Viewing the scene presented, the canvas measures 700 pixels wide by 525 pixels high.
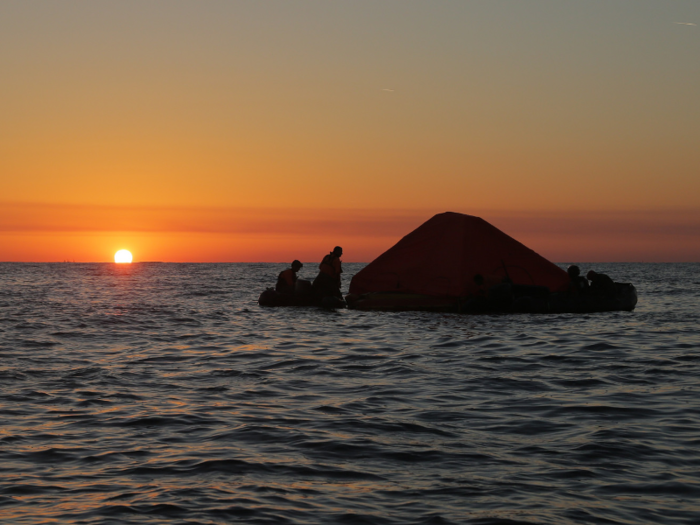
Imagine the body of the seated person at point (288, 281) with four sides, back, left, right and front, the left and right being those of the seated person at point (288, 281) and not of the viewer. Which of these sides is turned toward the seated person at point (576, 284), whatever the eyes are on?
front

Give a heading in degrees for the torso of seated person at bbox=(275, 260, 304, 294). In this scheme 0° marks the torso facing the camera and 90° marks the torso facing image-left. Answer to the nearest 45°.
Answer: approximately 270°

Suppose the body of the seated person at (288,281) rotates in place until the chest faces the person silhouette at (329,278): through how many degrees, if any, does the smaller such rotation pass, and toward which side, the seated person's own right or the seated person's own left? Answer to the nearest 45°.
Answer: approximately 45° to the seated person's own right

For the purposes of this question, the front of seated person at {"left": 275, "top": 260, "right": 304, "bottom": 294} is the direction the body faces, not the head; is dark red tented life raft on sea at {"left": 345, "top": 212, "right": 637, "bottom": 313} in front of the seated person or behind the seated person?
in front

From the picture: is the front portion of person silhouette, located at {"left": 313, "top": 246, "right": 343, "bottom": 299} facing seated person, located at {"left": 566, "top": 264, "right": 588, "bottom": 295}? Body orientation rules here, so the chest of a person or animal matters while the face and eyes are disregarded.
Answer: yes

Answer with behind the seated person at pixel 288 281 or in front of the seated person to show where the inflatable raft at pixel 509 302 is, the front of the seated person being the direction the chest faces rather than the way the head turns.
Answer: in front

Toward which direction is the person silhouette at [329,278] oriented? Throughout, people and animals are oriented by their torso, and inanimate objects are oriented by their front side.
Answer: to the viewer's right

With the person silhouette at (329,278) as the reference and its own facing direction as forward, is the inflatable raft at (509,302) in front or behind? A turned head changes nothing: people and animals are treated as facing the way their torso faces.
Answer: in front

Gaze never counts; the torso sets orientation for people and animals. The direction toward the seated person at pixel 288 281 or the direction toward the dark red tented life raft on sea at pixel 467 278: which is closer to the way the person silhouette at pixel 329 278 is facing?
the dark red tented life raft on sea
